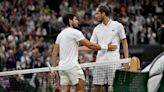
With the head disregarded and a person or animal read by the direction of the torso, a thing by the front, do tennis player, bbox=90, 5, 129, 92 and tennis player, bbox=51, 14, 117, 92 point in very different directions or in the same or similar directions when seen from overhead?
very different directions

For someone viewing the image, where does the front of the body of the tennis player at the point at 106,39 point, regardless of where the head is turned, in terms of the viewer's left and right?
facing the viewer and to the left of the viewer

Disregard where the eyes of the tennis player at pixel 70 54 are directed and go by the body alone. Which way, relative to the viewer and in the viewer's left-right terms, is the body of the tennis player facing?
facing away from the viewer and to the right of the viewer

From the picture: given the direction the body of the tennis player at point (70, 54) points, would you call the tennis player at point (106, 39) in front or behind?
in front

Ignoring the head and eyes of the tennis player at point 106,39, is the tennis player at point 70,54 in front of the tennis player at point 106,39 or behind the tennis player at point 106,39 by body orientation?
in front
